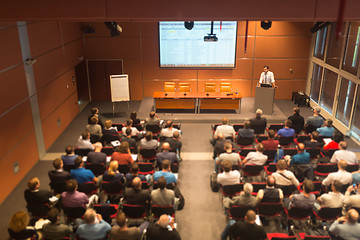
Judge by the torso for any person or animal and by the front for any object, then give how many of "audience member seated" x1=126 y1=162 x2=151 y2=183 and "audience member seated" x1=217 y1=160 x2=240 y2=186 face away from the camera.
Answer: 2

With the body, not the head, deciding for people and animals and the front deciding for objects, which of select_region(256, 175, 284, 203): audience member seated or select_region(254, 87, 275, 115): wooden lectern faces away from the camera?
the audience member seated

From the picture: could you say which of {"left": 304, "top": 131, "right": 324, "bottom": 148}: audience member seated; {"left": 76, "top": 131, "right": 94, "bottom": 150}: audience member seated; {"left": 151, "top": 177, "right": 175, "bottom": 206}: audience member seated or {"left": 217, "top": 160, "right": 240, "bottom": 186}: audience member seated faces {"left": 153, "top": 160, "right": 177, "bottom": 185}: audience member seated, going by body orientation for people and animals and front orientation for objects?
{"left": 151, "top": 177, "right": 175, "bottom": 206}: audience member seated

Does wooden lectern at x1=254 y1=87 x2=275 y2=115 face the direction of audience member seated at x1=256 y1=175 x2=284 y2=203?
yes

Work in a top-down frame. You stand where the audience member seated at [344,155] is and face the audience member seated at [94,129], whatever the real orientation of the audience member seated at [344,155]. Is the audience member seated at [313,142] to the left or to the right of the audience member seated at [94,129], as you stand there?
right

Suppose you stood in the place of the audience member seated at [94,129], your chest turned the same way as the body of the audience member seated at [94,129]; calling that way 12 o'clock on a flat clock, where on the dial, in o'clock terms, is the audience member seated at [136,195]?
the audience member seated at [136,195] is roughly at 4 o'clock from the audience member seated at [94,129].

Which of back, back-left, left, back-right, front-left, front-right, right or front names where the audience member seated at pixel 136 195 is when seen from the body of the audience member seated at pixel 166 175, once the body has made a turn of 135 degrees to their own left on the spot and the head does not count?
front

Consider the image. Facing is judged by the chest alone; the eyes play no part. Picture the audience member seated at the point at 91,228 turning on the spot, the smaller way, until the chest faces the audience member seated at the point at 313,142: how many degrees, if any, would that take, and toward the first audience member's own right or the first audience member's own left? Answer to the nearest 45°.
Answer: approximately 90° to the first audience member's own right

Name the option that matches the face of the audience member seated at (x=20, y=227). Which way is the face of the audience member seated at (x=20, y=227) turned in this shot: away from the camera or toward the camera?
away from the camera

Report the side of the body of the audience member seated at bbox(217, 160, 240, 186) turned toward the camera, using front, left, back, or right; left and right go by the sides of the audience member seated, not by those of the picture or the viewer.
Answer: back

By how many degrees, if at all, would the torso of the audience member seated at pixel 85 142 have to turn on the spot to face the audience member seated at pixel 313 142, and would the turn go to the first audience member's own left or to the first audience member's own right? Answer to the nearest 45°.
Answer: approximately 45° to the first audience member's own right

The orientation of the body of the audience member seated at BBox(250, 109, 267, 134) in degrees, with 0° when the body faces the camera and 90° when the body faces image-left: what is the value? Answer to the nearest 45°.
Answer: approximately 180°

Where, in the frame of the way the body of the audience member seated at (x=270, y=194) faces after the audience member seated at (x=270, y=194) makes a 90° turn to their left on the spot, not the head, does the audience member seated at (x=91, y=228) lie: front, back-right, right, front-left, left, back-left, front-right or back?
front-left

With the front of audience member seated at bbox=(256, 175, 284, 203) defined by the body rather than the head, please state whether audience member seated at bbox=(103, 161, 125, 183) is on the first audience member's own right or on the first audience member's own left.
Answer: on the first audience member's own left

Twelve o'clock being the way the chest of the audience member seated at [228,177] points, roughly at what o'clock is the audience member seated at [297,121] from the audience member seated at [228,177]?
the audience member seated at [297,121] is roughly at 1 o'clock from the audience member seated at [228,177].

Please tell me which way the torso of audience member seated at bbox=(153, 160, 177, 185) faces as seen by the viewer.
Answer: away from the camera

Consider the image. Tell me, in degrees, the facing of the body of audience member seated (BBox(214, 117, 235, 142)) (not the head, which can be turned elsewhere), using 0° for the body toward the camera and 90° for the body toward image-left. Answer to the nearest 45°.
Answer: approximately 180°

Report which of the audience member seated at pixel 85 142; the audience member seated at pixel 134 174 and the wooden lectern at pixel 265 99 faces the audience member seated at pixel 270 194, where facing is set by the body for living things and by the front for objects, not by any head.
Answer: the wooden lectern
